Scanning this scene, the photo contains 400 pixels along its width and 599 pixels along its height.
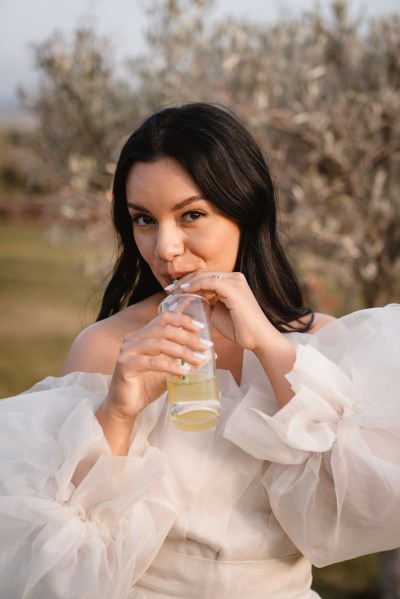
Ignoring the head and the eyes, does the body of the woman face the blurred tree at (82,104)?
no

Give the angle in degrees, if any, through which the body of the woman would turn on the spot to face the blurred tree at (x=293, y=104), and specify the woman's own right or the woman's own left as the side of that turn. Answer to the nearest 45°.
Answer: approximately 180°

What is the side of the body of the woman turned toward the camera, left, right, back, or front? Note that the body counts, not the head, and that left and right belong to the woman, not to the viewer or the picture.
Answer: front

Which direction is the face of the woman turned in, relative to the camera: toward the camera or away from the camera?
toward the camera
